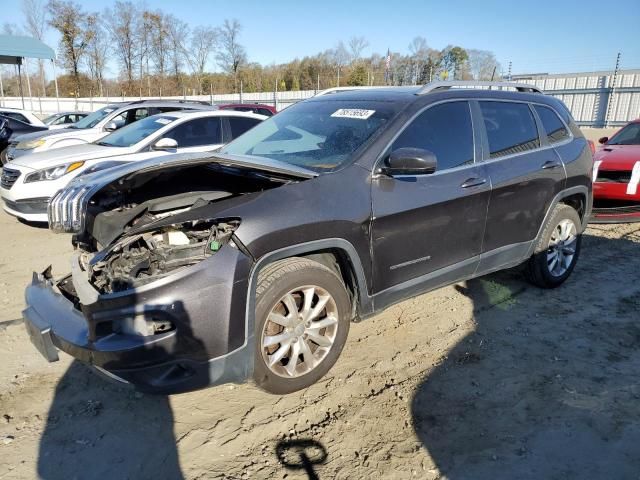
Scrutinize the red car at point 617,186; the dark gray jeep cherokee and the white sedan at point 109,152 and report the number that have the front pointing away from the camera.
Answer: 0

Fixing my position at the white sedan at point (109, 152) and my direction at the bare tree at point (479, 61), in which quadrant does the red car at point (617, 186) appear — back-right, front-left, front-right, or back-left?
front-right

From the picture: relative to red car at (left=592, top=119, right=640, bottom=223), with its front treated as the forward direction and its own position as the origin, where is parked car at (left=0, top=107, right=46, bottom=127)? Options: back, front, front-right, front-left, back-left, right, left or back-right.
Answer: front-right

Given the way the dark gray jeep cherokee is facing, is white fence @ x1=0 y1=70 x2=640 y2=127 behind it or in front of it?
behind

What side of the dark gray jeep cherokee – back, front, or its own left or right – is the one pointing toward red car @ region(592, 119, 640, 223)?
back

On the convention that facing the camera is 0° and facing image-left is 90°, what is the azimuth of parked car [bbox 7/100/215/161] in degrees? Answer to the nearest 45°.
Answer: approximately 45°

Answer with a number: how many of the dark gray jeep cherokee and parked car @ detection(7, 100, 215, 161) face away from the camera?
0

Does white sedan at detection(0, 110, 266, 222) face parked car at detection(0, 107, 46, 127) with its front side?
no

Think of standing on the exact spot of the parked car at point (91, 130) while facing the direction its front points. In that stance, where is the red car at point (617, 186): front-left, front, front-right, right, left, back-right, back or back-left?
left

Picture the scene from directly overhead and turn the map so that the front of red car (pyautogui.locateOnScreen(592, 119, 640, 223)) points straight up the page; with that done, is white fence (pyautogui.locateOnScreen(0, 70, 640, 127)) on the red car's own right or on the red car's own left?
on the red car's own right

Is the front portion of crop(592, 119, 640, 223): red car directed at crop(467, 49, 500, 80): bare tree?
no

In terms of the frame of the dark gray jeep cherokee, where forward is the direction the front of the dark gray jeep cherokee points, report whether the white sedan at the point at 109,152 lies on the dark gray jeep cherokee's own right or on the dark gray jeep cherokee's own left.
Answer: on the dark gray jeep cherokee's own right

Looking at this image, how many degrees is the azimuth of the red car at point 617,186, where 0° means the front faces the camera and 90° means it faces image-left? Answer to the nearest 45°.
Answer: approximately 45°

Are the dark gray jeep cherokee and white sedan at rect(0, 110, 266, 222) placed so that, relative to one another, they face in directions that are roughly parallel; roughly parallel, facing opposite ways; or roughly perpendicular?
roughly parallel

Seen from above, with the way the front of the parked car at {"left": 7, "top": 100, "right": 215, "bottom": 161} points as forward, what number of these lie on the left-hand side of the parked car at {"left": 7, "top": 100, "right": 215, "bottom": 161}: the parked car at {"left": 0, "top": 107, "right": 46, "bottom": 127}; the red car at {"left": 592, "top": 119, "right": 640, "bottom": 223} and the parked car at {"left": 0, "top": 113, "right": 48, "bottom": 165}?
1

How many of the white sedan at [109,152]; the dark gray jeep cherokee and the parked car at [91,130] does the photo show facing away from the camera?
0

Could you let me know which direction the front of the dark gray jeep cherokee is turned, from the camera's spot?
facing the viewer and to the left of the viewer

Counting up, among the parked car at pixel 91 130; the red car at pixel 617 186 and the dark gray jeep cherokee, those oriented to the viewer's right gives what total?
0

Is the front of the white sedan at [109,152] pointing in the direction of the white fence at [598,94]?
no

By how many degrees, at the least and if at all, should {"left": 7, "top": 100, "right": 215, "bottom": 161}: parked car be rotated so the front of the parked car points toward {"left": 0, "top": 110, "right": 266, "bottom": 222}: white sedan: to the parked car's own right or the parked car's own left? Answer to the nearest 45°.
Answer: approximately 45° to the parked car's own left

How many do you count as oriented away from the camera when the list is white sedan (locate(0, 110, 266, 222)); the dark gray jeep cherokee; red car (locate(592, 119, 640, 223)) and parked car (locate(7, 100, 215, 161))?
0

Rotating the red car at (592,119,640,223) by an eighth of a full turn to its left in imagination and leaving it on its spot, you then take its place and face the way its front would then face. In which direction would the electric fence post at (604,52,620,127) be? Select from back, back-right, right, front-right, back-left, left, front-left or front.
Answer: back

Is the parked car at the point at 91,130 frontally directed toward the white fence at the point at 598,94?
no
